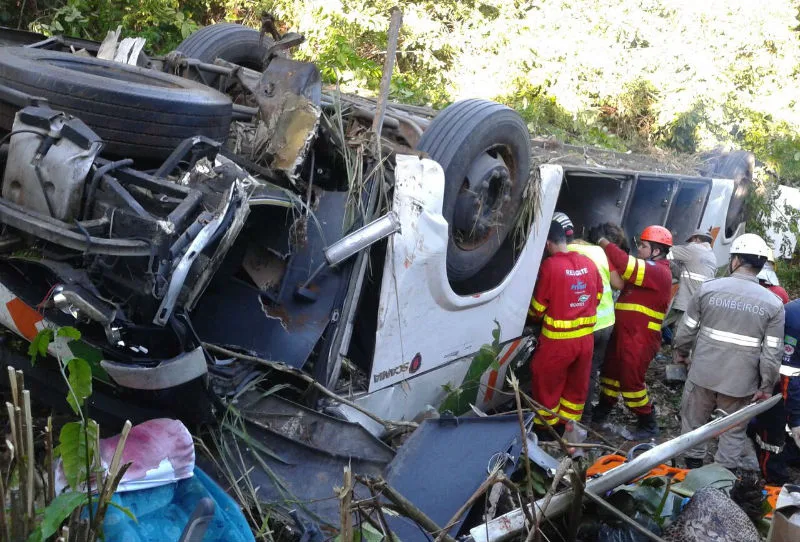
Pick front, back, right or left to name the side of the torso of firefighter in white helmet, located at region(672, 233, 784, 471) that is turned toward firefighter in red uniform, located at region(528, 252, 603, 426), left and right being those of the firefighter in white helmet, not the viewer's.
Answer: left

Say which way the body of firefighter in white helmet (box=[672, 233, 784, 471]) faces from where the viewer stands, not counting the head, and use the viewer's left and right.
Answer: facing away from the viewer

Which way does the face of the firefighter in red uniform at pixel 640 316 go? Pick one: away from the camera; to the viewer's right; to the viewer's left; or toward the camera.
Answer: to the viewer's left

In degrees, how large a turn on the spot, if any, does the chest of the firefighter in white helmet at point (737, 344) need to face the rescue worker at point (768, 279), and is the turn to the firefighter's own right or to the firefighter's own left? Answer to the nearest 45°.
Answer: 0° — they already face them

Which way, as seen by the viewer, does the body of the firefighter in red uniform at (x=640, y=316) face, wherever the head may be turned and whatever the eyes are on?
to the viewer's left

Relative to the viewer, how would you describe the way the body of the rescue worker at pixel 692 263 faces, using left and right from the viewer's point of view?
facing away from the viewer
